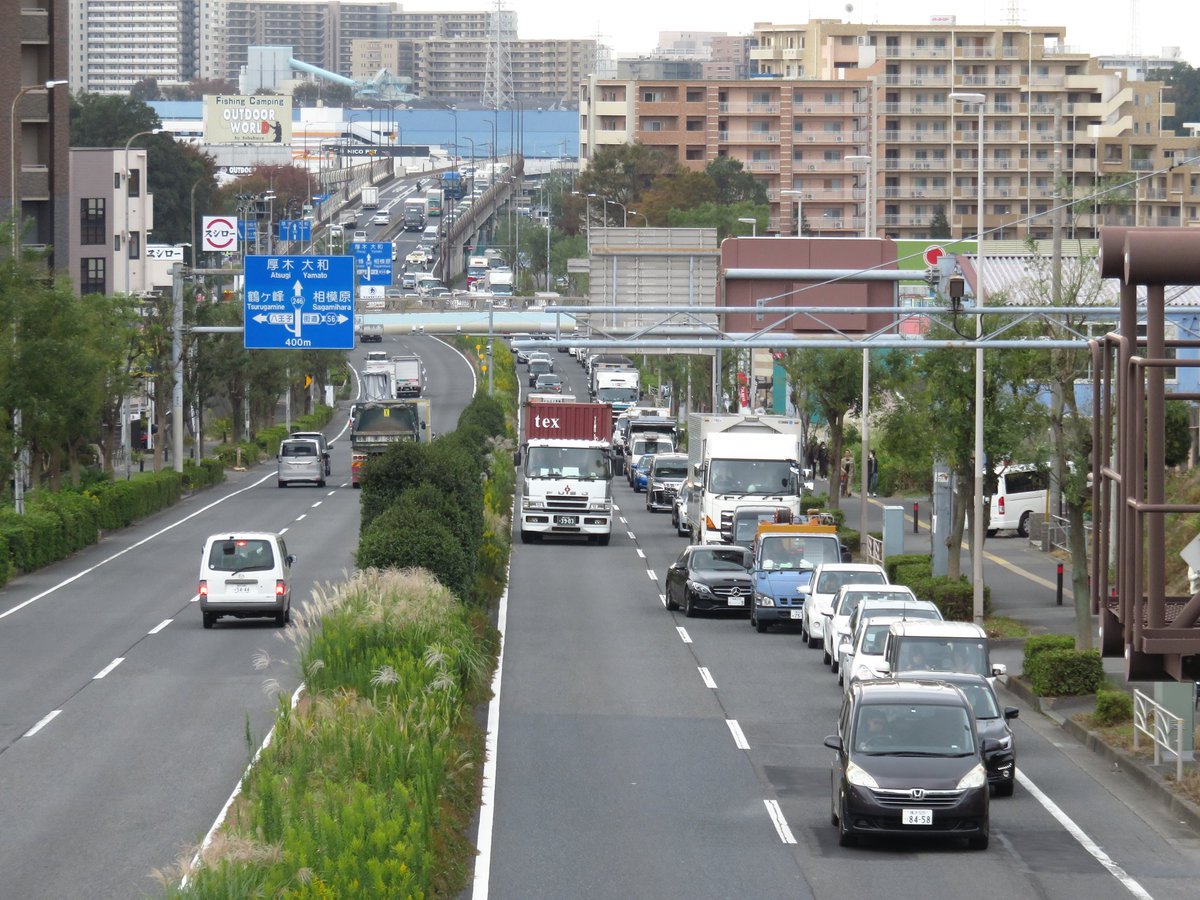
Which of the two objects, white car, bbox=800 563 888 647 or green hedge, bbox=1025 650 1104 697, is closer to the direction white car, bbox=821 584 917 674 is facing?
the green hedge

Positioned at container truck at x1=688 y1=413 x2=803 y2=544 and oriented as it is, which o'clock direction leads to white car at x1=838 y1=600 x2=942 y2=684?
The white car is roughly at 12 o'clock from the container truck.

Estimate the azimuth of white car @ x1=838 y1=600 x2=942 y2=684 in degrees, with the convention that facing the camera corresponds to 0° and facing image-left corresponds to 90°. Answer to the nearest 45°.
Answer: approximately 0°

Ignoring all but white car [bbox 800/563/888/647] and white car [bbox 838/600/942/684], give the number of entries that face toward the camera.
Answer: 2

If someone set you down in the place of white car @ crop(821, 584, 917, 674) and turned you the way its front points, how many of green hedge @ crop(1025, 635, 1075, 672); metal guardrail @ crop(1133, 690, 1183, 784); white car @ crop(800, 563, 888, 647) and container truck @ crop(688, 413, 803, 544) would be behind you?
2

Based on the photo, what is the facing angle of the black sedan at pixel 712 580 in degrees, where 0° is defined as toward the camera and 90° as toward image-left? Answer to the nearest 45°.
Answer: approximately 315°

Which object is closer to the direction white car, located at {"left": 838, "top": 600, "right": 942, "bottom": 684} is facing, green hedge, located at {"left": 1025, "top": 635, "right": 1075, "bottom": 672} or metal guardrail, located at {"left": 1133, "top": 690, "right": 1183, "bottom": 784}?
the metal guardrail
